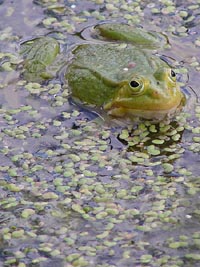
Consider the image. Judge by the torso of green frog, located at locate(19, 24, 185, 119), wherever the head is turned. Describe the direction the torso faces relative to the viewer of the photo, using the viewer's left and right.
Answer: facing the viewer and to the right of the viewer
